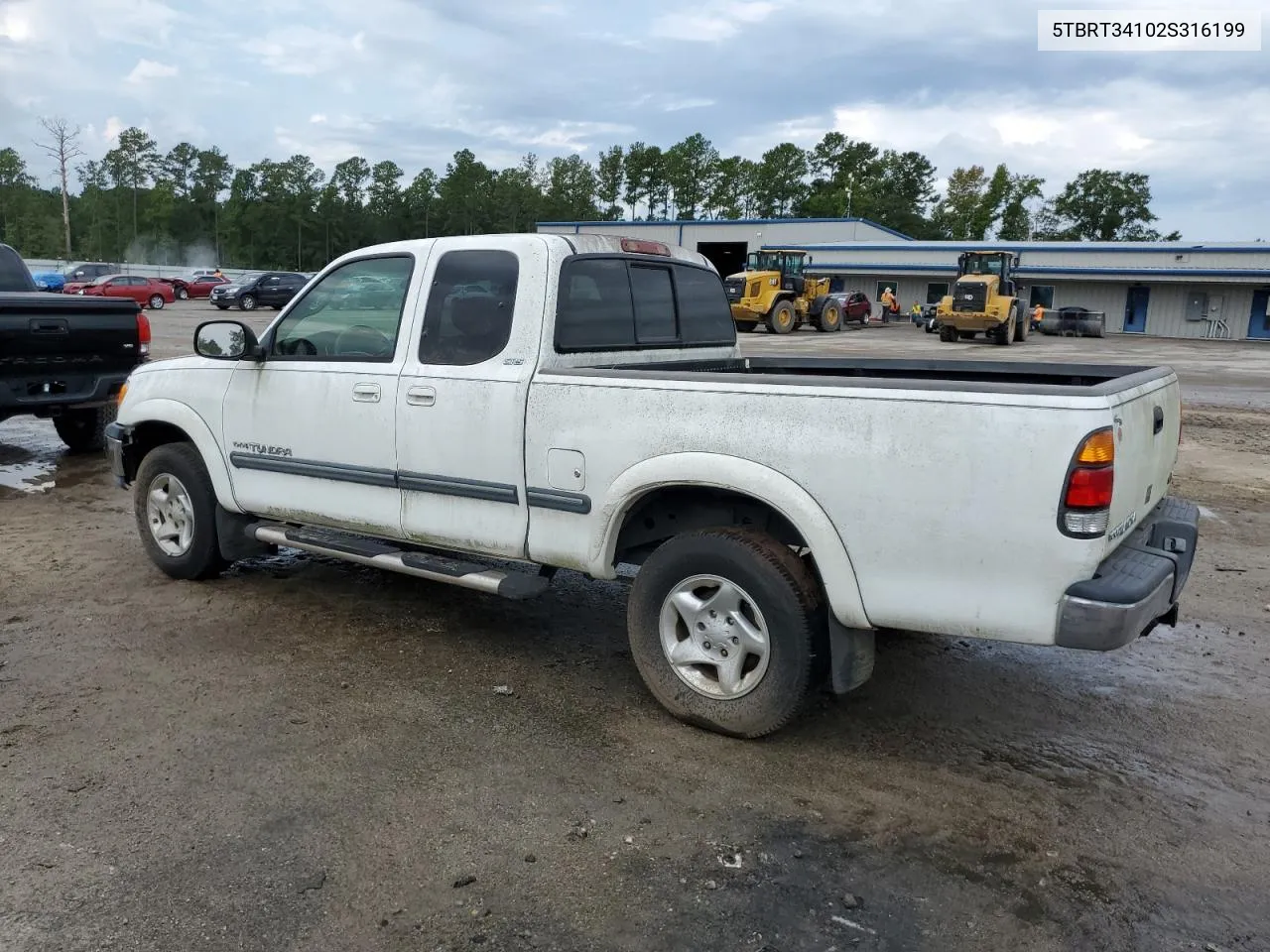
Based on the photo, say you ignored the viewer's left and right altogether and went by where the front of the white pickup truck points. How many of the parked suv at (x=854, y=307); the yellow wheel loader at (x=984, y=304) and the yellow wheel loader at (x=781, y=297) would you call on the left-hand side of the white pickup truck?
0

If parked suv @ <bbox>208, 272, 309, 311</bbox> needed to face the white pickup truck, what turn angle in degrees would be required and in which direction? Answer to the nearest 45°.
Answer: approximately 45° to its left

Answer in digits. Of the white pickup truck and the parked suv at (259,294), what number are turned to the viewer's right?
0

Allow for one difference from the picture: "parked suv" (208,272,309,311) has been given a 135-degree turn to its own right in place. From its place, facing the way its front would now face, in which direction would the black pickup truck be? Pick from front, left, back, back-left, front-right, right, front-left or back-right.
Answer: back

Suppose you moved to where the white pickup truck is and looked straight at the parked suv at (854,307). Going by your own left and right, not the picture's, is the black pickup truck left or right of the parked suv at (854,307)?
left

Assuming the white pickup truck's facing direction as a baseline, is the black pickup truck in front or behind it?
in front

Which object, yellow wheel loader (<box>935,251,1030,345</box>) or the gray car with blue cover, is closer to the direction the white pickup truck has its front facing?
the gray car with blue cover

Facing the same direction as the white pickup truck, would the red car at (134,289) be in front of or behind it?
in front

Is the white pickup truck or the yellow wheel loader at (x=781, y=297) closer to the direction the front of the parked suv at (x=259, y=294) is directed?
the white pickup truck

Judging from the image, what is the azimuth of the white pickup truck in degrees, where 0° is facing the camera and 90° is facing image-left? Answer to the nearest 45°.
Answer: approximately 135°

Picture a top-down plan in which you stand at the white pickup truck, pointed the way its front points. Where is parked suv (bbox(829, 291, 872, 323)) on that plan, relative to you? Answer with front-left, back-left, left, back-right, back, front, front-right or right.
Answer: front-right

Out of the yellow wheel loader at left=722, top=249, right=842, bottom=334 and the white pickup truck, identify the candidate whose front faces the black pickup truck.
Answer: the white pickup truck

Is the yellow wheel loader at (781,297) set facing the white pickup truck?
no

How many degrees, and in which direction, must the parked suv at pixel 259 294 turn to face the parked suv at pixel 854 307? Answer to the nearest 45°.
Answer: approximately 135° to its left

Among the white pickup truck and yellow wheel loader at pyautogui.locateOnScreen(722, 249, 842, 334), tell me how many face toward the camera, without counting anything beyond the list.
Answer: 0

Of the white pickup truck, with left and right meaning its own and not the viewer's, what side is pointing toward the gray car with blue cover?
front
